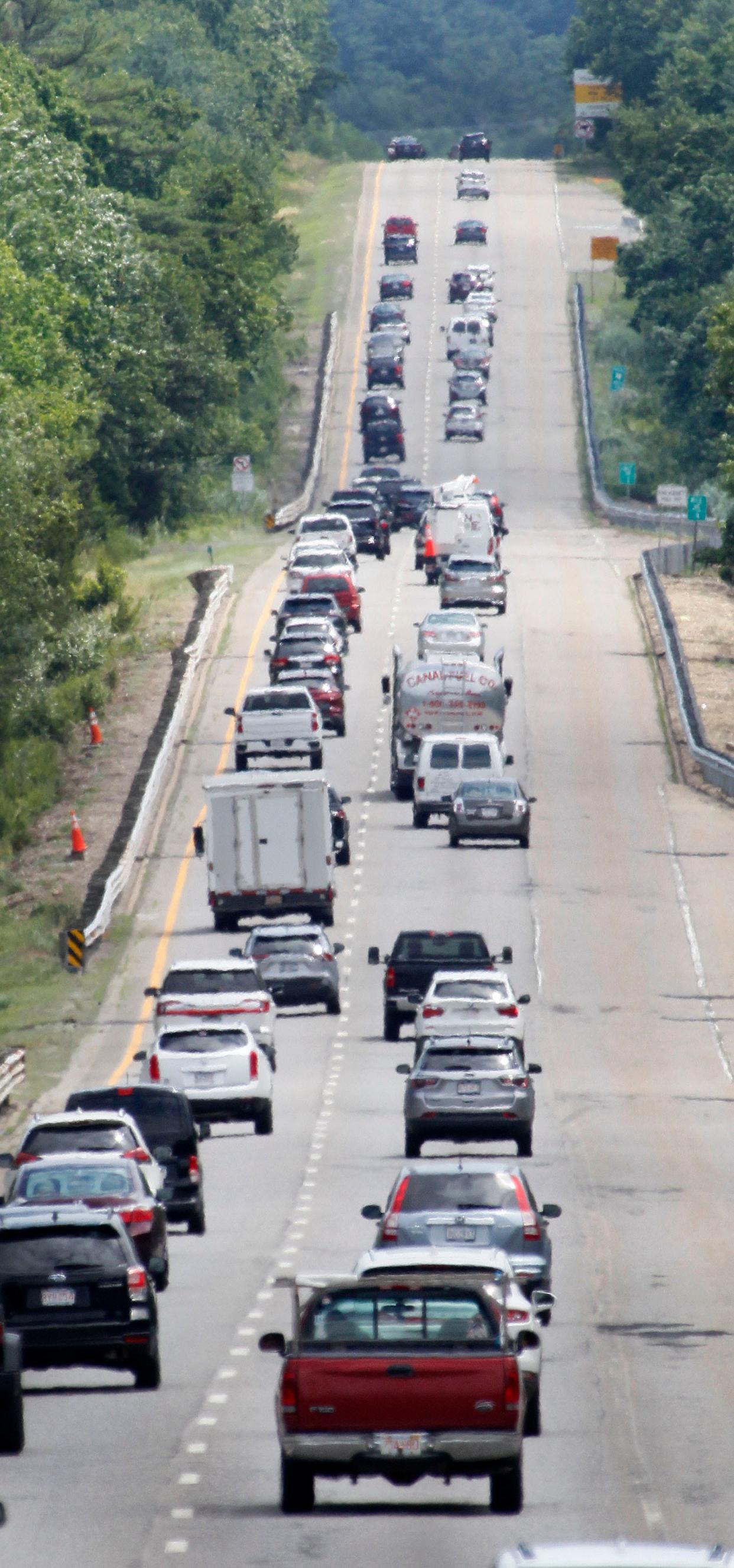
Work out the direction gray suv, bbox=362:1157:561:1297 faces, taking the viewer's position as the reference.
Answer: facing away from the viewer

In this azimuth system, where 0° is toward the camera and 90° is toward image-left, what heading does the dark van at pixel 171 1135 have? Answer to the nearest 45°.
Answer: approximately 180°

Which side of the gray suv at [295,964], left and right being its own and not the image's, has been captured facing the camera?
back

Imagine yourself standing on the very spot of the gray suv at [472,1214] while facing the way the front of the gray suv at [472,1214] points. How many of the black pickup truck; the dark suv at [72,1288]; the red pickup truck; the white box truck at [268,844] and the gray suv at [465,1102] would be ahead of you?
3

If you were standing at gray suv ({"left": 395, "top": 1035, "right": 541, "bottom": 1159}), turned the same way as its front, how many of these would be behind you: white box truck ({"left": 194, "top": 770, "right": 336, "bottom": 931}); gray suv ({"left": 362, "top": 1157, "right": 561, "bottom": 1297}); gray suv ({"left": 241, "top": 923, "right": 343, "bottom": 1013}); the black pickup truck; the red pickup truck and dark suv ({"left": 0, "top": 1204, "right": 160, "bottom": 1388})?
3

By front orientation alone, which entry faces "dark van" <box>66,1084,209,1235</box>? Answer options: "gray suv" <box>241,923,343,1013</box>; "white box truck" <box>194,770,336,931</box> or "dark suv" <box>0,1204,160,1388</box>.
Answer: "dark suv" <box>0,1204,160,1388</box>

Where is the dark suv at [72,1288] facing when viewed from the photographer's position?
facing away from the viewer

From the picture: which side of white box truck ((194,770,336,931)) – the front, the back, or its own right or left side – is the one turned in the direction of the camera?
back

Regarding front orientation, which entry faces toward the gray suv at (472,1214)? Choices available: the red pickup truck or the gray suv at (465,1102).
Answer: the red pickup truck

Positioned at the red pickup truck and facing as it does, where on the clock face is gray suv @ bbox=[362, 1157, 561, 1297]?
The gray suv is roughly at 12 o'clock from the red pickup truck.

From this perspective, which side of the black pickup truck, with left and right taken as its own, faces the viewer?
back

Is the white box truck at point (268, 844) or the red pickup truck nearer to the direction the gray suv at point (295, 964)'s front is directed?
the white box truck

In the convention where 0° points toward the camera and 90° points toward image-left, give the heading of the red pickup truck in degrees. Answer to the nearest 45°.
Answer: approximately 180°

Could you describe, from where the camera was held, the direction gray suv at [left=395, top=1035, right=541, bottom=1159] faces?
facing away from the viewer

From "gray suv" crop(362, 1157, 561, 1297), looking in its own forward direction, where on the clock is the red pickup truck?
The red pickup truck is roughly at 6 o'clock from the gray suv.

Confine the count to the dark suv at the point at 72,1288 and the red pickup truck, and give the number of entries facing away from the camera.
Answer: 2

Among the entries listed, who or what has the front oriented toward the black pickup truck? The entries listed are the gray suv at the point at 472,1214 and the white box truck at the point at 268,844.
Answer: the gray suv

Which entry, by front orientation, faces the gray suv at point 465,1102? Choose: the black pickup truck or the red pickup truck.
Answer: the red pickup truck
